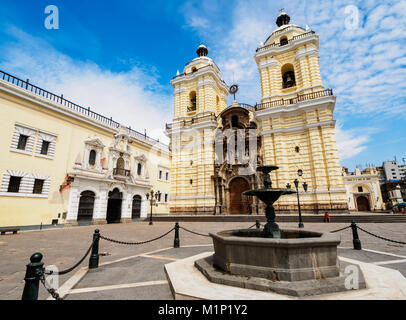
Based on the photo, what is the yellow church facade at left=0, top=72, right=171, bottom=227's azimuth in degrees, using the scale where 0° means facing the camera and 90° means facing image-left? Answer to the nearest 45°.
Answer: approximately 315°

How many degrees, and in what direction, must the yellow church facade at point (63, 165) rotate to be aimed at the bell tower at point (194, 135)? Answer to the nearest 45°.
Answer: approximately 45° to its left

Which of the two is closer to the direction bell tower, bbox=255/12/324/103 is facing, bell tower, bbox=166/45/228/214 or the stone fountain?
the stone fountain

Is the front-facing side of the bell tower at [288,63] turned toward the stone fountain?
yes

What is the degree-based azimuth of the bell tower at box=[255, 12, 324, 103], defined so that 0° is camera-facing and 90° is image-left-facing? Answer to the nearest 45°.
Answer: approximately 0°

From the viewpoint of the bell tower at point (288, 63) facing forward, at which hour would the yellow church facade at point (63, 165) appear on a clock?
The yellow church facade is roughly at 2 o'clock from the bell tower.

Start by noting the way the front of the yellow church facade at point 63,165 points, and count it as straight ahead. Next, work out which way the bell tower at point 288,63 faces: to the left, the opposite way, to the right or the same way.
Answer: to the right

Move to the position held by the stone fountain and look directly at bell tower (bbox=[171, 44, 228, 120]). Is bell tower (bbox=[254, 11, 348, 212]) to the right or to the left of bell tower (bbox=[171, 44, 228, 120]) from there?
right

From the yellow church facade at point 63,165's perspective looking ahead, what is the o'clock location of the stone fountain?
The stone fountain is roughly at 1 o'clock from the yellow church facade.

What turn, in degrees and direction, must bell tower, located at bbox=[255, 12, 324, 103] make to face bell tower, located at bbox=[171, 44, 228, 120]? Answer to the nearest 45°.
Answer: approximately 90° to its right

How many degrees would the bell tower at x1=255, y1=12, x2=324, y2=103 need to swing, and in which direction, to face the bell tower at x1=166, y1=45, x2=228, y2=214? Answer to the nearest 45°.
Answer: approximately 90° to its right

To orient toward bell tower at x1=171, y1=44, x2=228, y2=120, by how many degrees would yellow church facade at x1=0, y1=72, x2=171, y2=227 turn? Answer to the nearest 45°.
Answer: approximately 45° to its left

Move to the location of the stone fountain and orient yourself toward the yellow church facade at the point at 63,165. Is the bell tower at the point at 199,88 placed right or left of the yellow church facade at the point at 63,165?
right
